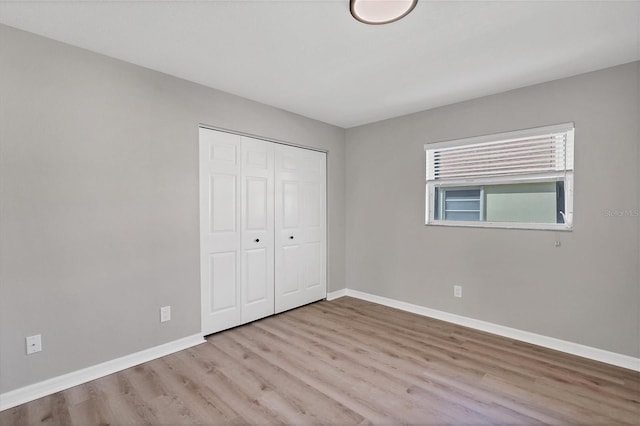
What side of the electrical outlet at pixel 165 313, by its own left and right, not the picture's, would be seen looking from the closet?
left

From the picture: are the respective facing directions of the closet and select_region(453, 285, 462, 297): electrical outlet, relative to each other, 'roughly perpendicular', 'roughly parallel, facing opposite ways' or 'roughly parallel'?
roughly perpendicular

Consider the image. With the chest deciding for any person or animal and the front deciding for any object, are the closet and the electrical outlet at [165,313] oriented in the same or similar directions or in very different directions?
same or similar directions

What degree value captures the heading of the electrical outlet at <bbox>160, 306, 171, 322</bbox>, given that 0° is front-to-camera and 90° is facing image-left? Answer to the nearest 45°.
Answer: approximately 0°

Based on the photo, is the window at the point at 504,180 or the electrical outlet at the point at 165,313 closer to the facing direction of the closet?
the window

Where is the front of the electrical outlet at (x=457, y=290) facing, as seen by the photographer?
facing the viewer

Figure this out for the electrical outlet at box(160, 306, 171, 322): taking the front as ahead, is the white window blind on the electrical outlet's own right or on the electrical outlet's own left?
on the electrical outlet's own left

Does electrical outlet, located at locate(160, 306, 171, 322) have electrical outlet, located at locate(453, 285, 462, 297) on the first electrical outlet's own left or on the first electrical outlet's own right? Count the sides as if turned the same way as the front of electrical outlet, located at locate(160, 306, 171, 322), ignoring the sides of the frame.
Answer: on the first electrical outlet's own left

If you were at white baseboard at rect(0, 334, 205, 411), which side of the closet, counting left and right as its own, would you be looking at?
right
